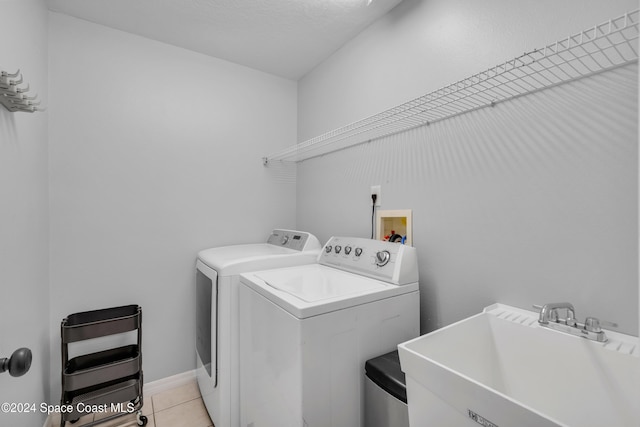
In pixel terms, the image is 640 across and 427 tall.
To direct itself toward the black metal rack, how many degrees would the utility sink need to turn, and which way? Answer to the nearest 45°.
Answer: approximately 45° to its right

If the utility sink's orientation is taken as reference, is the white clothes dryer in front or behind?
in front

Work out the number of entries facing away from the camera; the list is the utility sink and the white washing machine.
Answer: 0

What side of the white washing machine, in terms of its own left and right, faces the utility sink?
left

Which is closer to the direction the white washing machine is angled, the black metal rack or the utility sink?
the black metal rack

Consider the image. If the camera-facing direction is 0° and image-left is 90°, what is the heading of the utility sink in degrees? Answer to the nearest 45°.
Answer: approximately 45°

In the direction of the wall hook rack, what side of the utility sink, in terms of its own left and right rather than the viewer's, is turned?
front
